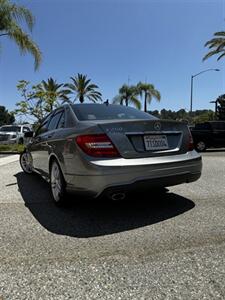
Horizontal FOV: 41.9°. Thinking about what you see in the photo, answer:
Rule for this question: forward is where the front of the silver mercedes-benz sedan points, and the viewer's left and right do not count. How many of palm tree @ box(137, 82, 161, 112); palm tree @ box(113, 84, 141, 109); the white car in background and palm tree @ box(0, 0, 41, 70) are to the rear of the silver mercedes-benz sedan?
0

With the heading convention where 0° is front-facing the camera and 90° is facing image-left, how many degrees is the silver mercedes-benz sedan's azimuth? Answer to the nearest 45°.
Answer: approximately 135°

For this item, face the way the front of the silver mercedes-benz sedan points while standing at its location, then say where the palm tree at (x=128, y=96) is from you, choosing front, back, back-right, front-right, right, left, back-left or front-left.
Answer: front-right

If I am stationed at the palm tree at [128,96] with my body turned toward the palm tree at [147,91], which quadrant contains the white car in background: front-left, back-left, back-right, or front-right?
back-right

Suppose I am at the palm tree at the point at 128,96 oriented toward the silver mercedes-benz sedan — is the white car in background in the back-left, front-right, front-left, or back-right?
front-right

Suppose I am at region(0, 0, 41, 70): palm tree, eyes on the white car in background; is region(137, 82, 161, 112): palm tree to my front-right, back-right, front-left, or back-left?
front-right

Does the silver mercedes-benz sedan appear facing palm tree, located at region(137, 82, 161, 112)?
no

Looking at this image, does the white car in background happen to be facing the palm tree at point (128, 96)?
no
